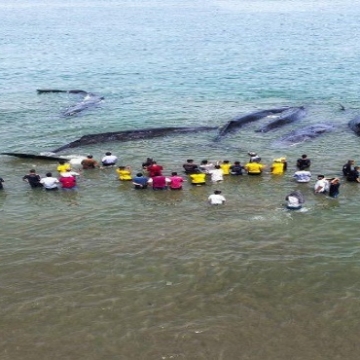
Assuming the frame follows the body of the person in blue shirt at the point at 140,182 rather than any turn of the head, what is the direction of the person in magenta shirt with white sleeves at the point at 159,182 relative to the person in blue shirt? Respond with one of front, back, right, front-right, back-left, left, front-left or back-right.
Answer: right

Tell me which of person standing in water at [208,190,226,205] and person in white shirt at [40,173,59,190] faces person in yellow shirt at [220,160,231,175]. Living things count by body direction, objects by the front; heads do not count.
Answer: the person standing in water

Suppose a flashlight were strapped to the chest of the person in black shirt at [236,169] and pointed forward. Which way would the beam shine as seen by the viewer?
away from the camera

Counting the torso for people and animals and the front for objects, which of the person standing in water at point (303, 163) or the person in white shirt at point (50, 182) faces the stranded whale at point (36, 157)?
the person in white shirt

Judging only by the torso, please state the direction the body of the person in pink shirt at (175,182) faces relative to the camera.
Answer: away from the camera

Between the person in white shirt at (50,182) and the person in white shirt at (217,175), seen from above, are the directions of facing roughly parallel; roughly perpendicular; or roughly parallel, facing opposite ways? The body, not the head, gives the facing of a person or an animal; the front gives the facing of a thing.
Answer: roughly parallel

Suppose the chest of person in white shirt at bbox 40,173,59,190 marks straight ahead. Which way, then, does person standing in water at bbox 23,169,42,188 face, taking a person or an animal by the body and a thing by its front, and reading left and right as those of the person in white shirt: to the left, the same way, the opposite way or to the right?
the same way

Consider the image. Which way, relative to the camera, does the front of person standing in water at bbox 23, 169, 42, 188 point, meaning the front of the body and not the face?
away from the camera

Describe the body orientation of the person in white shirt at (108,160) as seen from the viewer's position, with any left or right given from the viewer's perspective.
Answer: facing away from the viewer

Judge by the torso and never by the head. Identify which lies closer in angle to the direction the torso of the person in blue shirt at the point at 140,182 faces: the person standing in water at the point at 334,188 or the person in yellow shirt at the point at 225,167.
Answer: the person in yellow shirt

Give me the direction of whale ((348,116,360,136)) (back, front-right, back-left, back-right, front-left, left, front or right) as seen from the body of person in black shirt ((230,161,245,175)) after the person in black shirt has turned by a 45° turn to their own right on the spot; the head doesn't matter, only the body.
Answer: front

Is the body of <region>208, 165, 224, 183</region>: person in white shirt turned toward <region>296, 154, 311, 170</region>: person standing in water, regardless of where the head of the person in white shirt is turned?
no

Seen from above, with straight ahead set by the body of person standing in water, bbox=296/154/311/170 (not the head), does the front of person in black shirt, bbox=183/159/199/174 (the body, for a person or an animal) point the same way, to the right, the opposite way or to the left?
the same way

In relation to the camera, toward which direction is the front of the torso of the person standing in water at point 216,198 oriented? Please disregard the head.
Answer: away from the camera

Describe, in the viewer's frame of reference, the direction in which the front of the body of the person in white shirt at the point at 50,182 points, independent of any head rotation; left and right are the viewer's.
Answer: facing away from the viewer

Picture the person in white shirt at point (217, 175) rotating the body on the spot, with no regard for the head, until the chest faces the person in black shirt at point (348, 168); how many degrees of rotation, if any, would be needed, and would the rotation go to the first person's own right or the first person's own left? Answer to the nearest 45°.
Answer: approximately 90° to the first person's own right

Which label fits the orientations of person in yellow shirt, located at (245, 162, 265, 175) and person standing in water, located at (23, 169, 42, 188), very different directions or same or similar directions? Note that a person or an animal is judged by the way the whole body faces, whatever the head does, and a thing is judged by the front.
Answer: same or similar directions

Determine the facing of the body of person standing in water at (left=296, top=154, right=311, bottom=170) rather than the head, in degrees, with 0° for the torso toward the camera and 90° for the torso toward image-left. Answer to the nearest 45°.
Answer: approximately 180°

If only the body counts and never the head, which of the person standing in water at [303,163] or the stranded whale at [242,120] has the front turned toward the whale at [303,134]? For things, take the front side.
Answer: the person standing in water

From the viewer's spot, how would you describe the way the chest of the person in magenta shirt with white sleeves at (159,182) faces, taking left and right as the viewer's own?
facing away from the viewer

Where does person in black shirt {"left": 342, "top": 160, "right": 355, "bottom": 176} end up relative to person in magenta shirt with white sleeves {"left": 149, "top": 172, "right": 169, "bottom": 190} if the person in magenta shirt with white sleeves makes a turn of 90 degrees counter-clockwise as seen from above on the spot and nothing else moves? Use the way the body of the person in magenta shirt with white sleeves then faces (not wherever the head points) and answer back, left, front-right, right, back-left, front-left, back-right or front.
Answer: back

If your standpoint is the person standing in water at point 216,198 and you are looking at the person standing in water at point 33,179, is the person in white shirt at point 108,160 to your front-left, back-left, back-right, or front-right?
front-right
